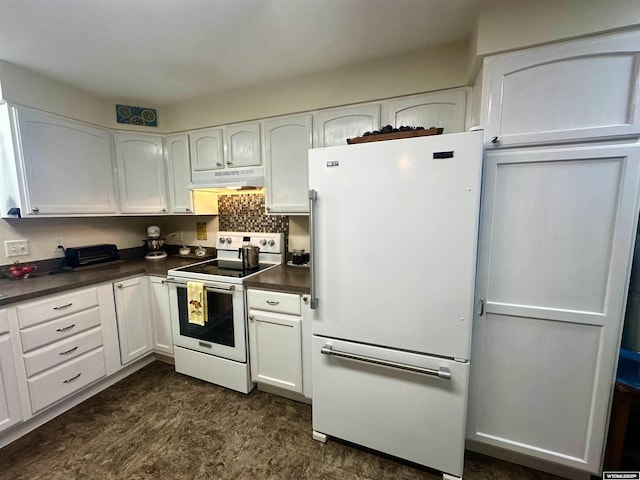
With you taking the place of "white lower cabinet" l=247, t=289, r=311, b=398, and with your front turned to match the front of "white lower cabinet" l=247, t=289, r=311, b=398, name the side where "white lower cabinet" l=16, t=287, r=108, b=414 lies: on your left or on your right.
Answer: on your right

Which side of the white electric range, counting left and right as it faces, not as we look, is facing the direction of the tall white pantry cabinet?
left

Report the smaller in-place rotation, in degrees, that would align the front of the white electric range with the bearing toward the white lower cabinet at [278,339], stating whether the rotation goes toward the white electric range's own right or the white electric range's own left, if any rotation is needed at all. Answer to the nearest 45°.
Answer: approximately 90° to the white electric range's own left

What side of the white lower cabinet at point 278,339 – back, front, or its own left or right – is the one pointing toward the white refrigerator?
left

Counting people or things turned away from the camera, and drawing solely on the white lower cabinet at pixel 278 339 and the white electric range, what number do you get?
0

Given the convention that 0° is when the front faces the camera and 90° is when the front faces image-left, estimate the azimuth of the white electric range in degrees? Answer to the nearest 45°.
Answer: approximately 45°
